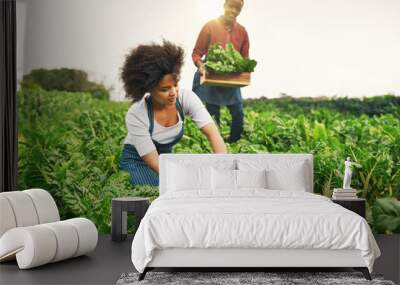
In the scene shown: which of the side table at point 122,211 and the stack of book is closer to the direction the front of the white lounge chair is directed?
the stack of book

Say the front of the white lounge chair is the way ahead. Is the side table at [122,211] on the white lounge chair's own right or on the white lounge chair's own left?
on the white lounge chair's own left

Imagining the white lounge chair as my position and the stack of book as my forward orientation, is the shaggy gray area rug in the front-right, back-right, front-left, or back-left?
front-right

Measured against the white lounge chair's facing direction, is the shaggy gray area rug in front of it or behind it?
in front

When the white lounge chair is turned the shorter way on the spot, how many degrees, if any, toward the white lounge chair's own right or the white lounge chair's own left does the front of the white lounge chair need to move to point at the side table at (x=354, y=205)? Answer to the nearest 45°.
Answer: approximately 45° to the white lounge chair's own left

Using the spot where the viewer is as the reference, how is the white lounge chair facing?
facing the viewer and to the right of the viewer

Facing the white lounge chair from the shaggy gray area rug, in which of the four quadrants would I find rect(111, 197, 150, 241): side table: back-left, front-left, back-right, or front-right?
front-right

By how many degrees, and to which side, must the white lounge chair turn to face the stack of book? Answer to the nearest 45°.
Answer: approximately 45° to its left
